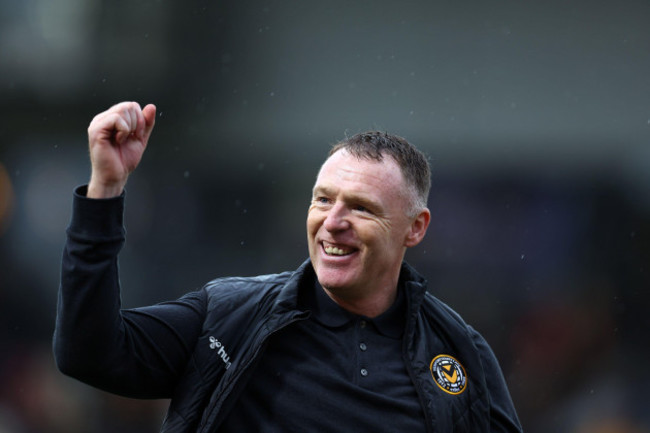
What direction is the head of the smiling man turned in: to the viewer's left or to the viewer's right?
to the viewer's left

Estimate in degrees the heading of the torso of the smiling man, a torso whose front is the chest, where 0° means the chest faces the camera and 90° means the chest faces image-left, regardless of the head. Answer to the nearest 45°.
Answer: approximately 0°
